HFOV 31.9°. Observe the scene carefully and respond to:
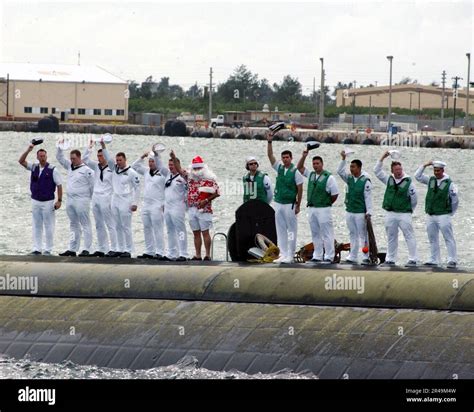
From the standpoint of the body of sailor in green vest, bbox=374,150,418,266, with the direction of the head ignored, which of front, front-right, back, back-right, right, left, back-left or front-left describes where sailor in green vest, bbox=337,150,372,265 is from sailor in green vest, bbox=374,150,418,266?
right

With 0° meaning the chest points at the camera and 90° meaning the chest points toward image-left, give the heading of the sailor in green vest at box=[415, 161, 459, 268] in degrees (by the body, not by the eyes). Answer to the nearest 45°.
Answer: approximately 45°

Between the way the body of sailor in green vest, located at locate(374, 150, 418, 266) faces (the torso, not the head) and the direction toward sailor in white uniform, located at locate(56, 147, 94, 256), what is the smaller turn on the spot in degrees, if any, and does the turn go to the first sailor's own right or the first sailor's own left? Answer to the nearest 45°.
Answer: approximately 90° to the first sailor's own right

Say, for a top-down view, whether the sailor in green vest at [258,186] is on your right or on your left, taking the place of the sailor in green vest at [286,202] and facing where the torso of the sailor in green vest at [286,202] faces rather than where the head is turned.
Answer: on your right

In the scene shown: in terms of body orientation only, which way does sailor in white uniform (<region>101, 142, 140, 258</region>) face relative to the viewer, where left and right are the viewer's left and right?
facing the viewer and to the left of the viewer

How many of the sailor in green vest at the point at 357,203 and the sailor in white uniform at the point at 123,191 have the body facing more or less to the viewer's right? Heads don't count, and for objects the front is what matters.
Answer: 0

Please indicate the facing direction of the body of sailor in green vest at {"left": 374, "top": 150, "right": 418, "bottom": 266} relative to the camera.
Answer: toward the camera

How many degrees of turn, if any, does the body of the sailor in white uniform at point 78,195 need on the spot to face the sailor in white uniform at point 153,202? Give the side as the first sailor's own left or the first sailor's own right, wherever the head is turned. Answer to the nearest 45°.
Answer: approximately 90° to the first sailor's own left

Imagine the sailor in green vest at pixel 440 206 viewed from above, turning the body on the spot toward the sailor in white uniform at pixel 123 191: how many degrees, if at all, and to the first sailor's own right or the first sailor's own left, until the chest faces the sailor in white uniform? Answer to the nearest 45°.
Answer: approximately 45° to the first sailor's own right
